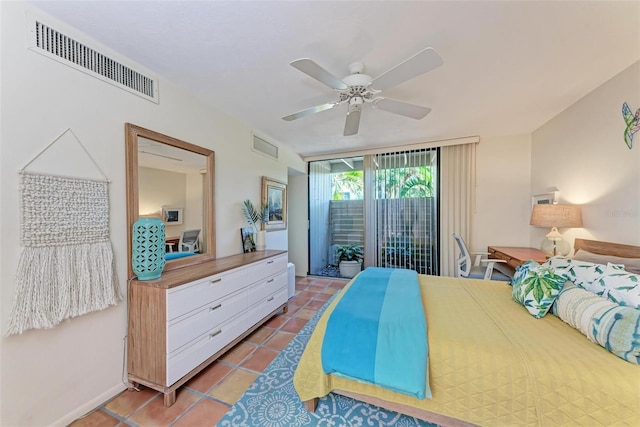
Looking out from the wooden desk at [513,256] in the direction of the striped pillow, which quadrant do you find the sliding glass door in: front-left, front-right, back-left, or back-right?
back-right

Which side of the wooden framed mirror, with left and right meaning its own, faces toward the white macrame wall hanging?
right

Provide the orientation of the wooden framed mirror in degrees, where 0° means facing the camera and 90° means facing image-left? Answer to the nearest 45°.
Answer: approximately 315°

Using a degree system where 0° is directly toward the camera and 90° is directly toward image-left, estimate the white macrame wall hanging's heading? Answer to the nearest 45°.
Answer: approximately 315°

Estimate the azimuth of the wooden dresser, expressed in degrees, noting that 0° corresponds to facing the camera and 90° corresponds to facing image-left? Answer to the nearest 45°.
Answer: approximately 315°

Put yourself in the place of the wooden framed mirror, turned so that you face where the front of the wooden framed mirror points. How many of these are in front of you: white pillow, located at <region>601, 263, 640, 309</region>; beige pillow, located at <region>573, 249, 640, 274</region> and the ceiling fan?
3

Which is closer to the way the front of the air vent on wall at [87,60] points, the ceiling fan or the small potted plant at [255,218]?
the ceiling fan

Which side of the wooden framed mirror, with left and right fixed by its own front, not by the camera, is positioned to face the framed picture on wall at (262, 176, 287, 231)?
left
